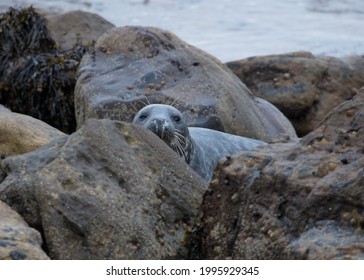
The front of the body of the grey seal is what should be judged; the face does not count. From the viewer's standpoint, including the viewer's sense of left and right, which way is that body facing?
facing the viewer and to the left of the viewer

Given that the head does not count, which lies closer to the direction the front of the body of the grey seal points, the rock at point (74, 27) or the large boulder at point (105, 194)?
the large boulder

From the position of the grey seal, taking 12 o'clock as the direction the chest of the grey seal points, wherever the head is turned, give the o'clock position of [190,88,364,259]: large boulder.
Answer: The large boulder is roughly at 8 o'clock from the grey seal.

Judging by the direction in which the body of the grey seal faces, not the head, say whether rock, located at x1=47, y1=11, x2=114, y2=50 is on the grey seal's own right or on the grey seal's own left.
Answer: on the grey seal's own right

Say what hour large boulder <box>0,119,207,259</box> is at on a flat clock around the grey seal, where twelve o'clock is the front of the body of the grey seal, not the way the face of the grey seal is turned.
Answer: The large boulder is roughly at 11 o'clock from the grey seal.

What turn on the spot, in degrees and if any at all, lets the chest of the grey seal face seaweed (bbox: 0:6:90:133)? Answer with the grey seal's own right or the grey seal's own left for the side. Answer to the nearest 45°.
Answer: approximately 90° to the grey seal's own right

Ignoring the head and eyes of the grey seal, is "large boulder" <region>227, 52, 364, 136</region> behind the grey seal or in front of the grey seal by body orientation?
behind

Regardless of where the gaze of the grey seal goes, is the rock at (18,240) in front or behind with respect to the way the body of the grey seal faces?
in front

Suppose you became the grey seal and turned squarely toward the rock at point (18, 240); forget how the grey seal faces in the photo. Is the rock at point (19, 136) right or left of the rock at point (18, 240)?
right

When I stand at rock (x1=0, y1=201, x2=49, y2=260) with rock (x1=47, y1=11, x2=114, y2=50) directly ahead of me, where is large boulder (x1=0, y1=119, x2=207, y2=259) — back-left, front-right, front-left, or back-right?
front-right

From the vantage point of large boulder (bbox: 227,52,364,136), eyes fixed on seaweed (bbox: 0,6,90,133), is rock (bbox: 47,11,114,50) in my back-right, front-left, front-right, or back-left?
front-right

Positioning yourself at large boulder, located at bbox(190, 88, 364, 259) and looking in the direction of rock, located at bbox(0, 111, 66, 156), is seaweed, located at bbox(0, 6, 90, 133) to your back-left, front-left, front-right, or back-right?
front-right
